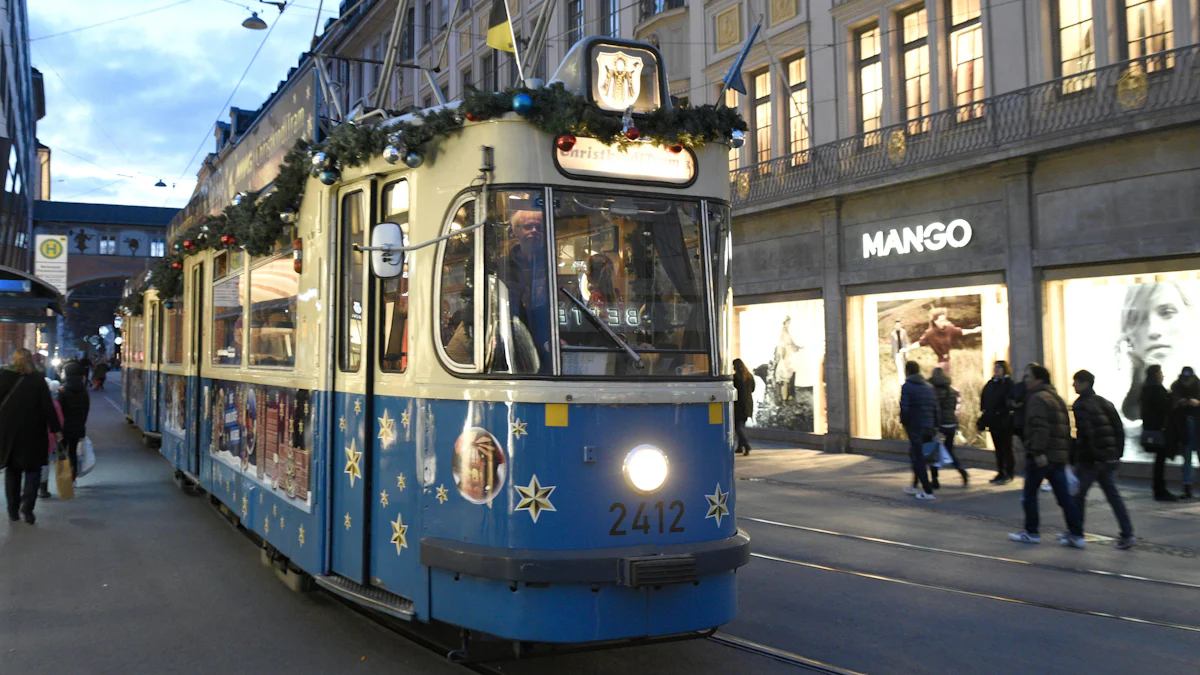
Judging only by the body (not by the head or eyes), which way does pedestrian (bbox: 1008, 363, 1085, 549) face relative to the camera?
to the viewer's left

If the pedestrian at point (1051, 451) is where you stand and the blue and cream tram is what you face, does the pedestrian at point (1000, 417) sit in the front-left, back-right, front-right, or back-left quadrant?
back-right

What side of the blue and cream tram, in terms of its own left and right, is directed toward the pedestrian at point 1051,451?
left

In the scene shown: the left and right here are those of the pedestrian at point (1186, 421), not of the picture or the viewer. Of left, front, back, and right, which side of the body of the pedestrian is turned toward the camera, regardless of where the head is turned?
front

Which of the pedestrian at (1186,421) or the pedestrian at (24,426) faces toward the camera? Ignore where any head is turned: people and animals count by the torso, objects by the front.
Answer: the pedestrian at (1186,421)

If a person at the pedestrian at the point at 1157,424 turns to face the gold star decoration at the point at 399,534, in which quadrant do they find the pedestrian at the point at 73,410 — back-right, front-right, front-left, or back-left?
front-right

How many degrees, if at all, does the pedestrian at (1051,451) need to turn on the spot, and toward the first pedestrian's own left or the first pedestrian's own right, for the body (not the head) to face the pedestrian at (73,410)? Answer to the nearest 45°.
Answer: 0° — they already face them

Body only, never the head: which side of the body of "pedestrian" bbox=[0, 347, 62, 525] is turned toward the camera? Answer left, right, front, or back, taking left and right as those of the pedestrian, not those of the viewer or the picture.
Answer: back
